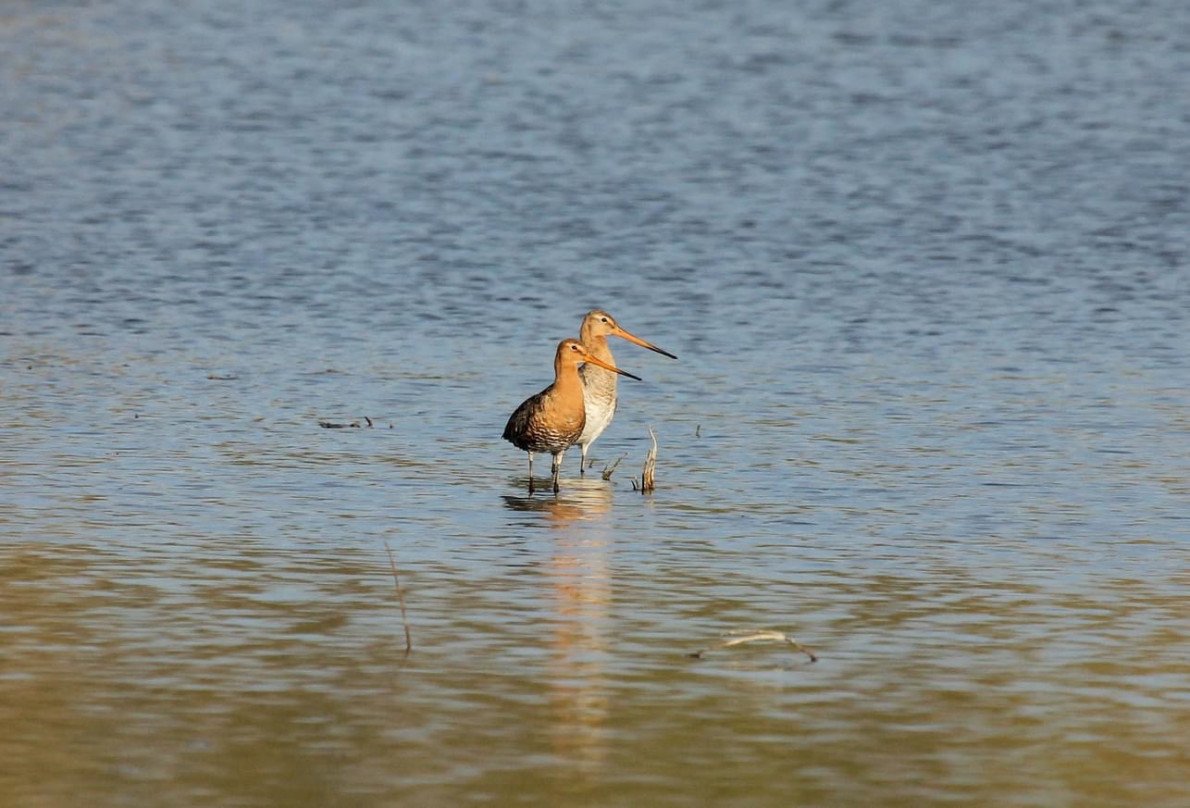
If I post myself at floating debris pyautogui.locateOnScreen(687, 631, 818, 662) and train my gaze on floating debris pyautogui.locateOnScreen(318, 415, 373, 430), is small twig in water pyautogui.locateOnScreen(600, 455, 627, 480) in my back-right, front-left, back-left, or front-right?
front-right

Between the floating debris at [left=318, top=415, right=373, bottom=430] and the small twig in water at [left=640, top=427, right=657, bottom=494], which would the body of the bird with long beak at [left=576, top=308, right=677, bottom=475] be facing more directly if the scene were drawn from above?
the small twig in water

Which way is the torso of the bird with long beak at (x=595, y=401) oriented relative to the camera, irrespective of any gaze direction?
to the viewer's right

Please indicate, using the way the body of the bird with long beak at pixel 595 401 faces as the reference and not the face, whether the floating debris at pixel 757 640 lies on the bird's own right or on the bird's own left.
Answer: on the bird's own right

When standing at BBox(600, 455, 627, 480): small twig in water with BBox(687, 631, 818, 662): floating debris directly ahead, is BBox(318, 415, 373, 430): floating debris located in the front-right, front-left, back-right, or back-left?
back-right

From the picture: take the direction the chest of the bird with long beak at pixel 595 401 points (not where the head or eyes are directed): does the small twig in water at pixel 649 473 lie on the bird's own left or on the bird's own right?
on the bird's own right

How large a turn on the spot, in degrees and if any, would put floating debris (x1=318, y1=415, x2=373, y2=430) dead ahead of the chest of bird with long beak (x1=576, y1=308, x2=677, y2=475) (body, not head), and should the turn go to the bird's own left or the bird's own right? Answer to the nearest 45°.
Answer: approximately 180°

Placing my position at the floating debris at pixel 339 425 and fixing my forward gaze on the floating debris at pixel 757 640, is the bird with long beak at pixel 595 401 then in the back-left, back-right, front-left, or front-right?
front-left
